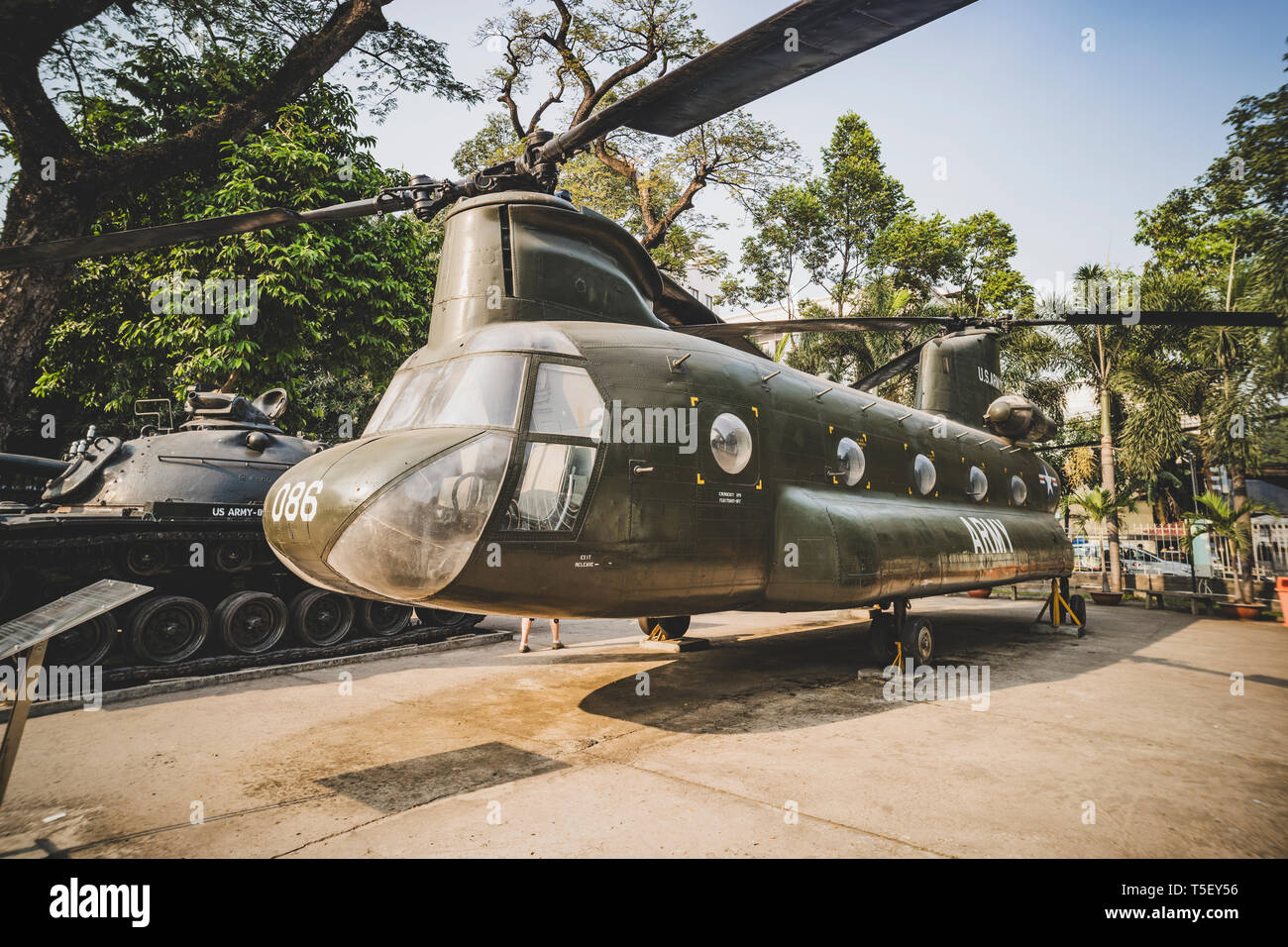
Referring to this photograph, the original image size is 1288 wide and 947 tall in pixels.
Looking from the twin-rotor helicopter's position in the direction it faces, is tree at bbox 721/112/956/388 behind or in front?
behind

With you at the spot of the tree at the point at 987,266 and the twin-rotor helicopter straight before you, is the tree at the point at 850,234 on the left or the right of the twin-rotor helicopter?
right

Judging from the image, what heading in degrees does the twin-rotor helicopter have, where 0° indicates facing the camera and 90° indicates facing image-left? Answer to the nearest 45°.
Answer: approximately 45°

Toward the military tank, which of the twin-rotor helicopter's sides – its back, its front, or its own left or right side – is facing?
right

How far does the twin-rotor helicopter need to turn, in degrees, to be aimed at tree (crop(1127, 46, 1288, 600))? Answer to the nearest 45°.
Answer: approximately 180°

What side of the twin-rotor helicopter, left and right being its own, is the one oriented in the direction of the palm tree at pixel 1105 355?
back

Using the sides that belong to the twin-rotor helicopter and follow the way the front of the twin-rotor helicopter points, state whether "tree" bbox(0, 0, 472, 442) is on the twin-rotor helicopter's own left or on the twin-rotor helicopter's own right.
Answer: on the twin-rotor helicopter's own right

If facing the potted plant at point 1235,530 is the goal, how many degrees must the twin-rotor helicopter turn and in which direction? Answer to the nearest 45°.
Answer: approximately 180°

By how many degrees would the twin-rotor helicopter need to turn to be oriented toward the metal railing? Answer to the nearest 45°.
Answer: approximately 180°
